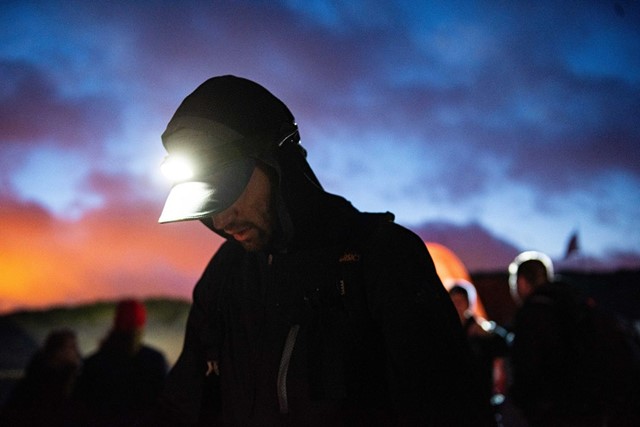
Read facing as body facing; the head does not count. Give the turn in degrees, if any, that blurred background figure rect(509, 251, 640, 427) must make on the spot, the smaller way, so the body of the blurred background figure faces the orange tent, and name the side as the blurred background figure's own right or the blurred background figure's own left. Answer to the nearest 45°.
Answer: approximately 45° to the blurred background figure's own right

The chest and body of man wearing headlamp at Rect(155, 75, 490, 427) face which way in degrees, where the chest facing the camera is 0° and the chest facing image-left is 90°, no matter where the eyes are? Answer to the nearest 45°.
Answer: approximately 45°

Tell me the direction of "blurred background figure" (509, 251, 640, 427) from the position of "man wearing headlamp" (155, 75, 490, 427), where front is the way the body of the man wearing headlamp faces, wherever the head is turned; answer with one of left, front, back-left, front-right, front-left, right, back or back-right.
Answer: back

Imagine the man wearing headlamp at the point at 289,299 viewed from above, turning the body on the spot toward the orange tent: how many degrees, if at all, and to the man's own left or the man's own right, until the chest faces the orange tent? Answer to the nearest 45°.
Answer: approximately 135° to the man's own right

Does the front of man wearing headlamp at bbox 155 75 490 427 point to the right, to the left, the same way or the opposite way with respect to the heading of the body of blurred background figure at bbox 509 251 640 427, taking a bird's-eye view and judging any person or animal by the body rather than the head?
to the left

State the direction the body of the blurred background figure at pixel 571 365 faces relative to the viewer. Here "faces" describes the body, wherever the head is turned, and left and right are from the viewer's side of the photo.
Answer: facing away from the viewer and to the left of the viewer

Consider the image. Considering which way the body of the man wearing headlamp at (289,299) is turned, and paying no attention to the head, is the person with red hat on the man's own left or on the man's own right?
on the man's own right
